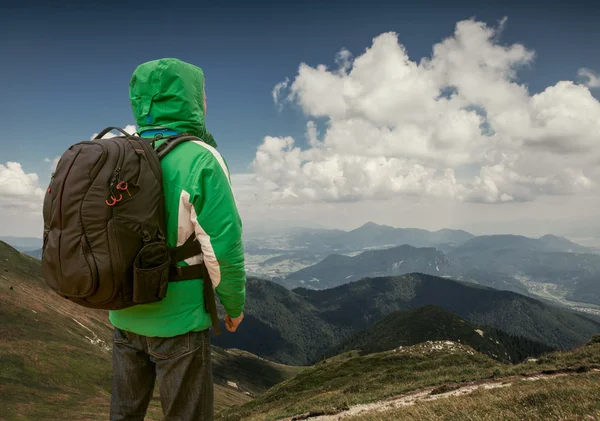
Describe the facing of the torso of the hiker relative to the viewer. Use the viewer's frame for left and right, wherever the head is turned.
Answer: facing away from the viewer and to the right of the viewer

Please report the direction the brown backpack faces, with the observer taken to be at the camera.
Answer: facing the viewer and to the left of the viewer
